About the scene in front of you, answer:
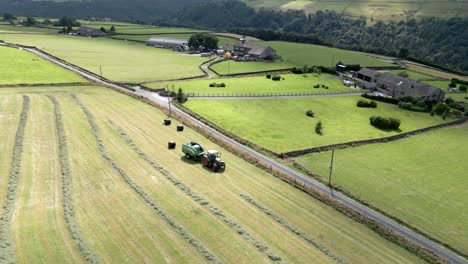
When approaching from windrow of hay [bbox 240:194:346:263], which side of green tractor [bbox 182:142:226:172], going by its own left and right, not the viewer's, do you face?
front

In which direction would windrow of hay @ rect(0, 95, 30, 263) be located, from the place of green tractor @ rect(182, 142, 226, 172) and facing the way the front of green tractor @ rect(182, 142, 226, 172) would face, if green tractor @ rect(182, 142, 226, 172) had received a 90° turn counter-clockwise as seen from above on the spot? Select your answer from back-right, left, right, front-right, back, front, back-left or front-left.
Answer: back

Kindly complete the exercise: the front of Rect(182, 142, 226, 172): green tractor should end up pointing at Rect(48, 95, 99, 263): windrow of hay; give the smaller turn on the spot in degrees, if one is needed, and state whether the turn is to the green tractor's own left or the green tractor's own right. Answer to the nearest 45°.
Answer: approximately 90° to the green tractor's own right

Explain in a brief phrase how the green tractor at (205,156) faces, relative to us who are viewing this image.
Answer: facing the viewer and to the right of the viewer

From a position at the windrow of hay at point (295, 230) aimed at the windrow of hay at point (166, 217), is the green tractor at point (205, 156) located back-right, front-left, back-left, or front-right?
front-right

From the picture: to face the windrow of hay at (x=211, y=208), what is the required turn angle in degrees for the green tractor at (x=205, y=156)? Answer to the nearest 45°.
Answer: approximately 45° to its right
